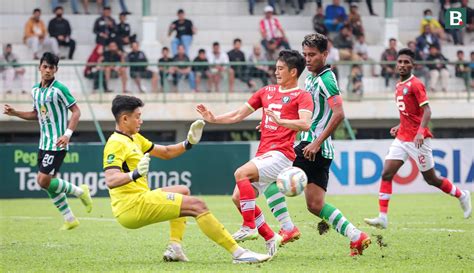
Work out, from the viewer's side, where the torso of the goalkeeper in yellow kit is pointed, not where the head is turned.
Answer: to the viewer's right

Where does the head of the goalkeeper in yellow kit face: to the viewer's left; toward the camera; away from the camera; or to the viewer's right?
to the viewer's right

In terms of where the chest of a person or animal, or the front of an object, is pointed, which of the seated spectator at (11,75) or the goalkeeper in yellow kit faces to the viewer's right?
the goalkeeper in yellow kit

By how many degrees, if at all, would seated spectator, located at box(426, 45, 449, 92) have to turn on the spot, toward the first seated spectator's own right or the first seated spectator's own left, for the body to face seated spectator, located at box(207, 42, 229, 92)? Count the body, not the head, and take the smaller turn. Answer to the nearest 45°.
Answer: approximately 90° to the first seated spectator's own right

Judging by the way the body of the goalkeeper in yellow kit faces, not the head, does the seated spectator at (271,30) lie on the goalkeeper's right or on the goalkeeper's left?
on the goalkeeper's left

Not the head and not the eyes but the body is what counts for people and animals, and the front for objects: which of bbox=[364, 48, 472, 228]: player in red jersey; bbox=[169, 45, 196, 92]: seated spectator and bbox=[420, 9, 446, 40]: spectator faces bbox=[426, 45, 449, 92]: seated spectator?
bbox=[420, 9, 446, 40]: spectator

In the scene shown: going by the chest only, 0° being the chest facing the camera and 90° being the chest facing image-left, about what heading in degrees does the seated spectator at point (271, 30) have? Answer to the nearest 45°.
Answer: approximately 0°

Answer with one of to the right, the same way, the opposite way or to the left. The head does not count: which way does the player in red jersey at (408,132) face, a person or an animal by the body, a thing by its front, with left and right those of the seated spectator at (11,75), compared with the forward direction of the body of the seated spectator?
to the right

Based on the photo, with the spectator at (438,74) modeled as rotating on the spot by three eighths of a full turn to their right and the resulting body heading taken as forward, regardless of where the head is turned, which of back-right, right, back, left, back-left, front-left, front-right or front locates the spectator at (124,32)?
front-left

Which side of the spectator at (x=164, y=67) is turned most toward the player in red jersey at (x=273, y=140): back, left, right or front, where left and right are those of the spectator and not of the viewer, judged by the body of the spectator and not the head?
front

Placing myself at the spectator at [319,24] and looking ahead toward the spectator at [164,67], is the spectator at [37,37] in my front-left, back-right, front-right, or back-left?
front-right

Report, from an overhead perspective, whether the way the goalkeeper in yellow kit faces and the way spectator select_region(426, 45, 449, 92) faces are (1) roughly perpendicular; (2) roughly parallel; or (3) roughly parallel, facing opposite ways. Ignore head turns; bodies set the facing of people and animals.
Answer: roughly perpendicular

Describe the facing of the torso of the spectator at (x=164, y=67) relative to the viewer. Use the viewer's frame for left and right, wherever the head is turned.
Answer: facing the viewer

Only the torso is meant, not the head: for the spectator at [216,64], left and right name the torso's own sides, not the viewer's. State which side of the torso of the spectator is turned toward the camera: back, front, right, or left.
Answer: front
